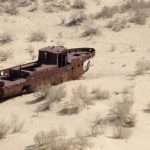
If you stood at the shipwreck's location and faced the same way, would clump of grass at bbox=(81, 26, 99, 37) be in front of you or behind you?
in front

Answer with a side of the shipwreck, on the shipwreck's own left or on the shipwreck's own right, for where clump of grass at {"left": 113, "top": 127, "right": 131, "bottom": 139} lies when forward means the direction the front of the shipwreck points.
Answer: on the shipwreck's own right

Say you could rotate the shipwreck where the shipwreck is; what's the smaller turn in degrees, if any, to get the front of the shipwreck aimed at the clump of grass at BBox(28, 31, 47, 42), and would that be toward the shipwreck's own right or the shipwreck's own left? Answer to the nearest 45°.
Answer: approximately 45° to the shipwreck's own left

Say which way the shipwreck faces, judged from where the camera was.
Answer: facing away from the viewer and to the right of the viewer
